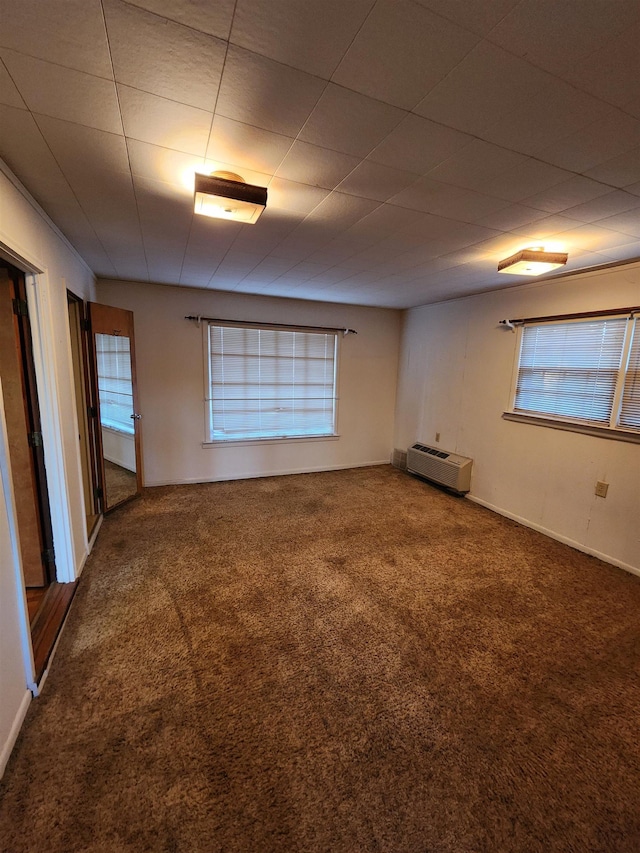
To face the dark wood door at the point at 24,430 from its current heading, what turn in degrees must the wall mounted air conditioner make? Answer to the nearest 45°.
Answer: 0° — it already faces it

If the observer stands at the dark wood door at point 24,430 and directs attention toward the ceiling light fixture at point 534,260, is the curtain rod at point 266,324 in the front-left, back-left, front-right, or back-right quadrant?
front-left

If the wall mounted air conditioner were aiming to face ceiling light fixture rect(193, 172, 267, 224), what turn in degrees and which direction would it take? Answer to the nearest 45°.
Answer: approximately 45° to its left

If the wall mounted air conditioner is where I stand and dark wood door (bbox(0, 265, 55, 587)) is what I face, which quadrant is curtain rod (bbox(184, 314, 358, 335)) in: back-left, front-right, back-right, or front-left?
front-right

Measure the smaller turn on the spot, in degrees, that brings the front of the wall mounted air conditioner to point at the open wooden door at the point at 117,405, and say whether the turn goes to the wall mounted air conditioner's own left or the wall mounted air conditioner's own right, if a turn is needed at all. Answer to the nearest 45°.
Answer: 0° — it already faces it

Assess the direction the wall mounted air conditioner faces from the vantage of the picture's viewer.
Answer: facing the viewer and to the left of the viewer

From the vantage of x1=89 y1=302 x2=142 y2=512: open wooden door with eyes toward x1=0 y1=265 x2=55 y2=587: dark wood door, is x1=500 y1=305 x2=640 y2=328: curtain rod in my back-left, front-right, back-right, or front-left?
front-left

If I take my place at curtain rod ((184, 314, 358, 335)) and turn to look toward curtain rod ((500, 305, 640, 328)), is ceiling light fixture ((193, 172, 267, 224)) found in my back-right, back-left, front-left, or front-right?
front-right

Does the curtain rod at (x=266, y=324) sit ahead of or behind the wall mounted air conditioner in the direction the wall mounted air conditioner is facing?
ahead
